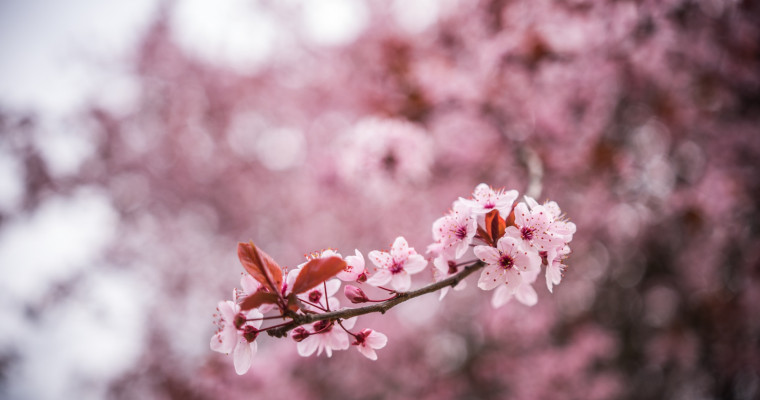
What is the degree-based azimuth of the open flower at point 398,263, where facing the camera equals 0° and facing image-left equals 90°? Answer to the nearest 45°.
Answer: approximately 0°
